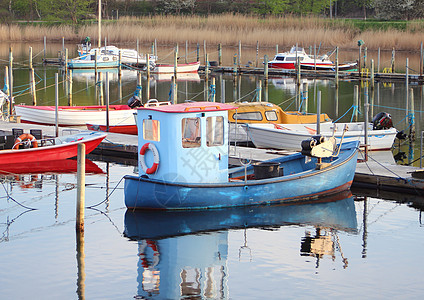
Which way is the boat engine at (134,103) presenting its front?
to the viewer's left

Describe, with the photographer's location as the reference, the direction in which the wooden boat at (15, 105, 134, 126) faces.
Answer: facing to the left of the viewer

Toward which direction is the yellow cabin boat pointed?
to the viewer's left

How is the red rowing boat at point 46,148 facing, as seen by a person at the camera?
facing away from the viewer and to the right of the viewer

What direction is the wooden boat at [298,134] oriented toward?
to the viewer's left

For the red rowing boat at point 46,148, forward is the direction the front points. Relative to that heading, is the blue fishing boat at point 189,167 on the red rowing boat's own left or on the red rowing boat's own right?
on the red rowing boat's own right

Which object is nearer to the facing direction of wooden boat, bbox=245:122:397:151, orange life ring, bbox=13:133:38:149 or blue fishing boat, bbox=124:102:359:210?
the orange life ring

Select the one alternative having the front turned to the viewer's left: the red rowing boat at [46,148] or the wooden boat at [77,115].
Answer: the wooden boat

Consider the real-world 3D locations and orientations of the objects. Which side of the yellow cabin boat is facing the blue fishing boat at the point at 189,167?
left
